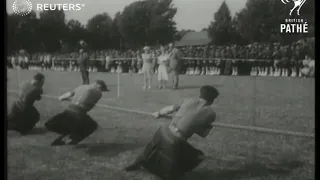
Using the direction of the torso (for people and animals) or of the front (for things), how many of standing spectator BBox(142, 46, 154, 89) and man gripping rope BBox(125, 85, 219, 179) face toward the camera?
1

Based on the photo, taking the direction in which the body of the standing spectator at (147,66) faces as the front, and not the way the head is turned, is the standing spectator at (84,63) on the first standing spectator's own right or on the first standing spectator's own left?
on the first standing spectator's own right

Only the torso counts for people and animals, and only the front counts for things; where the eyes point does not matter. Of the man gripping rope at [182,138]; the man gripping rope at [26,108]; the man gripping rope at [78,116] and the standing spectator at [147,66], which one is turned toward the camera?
the standing spectator
